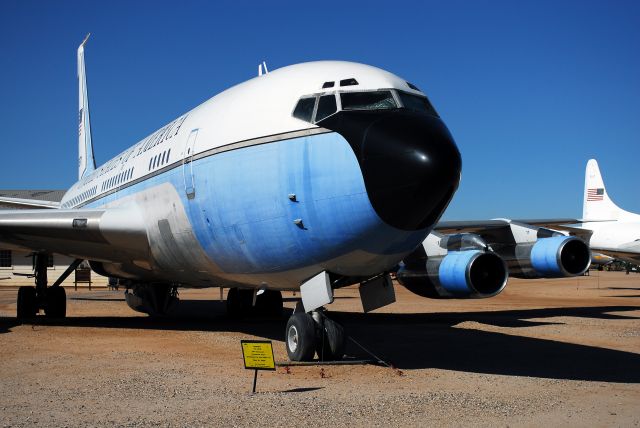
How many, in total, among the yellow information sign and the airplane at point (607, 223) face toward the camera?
1

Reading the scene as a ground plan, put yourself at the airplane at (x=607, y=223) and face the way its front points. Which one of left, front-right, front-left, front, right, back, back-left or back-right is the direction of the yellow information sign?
right

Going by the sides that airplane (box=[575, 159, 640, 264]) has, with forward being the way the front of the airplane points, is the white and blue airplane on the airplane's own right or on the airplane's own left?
on the airplane's own right

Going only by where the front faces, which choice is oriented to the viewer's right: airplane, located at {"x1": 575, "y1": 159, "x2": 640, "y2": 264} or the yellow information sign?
the airplane

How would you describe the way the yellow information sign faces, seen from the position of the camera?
facing the viewer

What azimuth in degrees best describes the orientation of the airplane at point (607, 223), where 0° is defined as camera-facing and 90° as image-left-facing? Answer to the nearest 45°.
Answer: approximately 270°
